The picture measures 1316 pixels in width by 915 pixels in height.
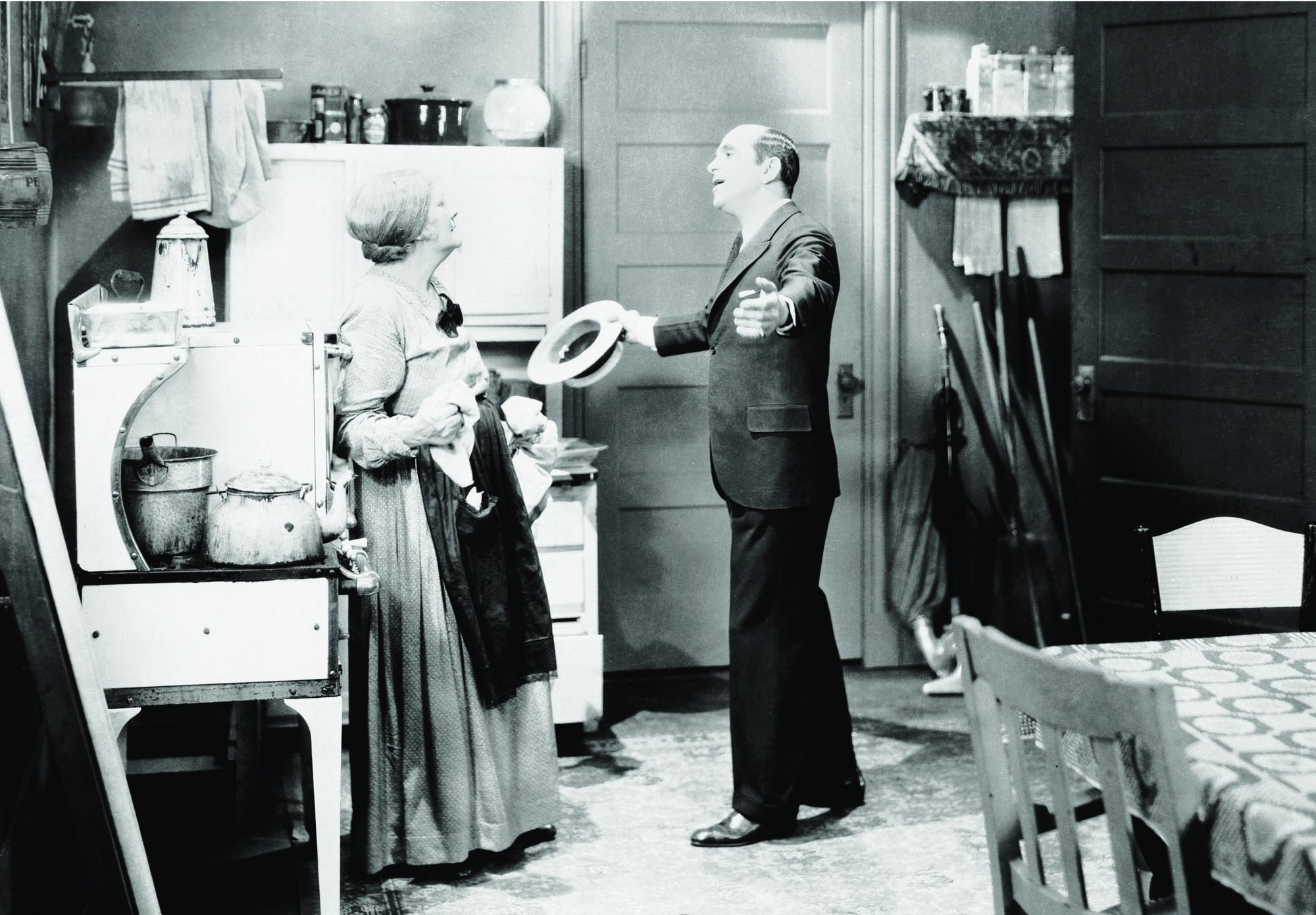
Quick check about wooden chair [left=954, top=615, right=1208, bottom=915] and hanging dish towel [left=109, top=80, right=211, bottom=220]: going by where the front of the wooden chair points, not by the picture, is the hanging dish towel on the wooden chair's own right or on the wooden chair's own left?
on the wooden chair's own left

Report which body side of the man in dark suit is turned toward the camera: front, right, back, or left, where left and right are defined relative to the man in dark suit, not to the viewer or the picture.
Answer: left

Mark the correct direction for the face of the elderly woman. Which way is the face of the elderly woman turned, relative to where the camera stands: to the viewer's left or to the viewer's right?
to the viewer's right

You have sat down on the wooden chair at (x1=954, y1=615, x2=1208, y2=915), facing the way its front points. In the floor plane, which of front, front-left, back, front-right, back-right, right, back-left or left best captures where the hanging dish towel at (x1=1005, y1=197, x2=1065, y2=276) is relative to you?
front-left

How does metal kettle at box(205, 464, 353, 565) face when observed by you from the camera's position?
facing to the right of the viewer

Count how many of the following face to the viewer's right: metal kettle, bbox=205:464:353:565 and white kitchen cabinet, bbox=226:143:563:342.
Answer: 1

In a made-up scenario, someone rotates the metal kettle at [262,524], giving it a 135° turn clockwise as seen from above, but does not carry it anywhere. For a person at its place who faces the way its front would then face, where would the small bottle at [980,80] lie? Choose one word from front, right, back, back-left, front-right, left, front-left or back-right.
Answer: back

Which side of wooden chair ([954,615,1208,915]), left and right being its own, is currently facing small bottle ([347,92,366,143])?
left

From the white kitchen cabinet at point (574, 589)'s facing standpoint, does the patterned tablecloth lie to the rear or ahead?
ahead

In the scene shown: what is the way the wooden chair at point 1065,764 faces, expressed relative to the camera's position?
facing away from the viewer and to the right of the viewer

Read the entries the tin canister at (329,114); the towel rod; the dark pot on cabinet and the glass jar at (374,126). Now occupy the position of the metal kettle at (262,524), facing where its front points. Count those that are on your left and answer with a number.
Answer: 4

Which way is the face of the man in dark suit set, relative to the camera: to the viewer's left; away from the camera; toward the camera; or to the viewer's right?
to the viewer's left

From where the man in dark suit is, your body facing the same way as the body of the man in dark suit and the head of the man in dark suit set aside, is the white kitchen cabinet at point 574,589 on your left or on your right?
on your right

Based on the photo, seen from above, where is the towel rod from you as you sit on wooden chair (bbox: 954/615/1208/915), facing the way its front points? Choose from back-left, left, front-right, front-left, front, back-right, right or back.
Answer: left

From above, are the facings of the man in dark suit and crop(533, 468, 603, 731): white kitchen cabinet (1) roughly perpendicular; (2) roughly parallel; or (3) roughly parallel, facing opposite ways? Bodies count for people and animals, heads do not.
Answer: roughly perpendicular
